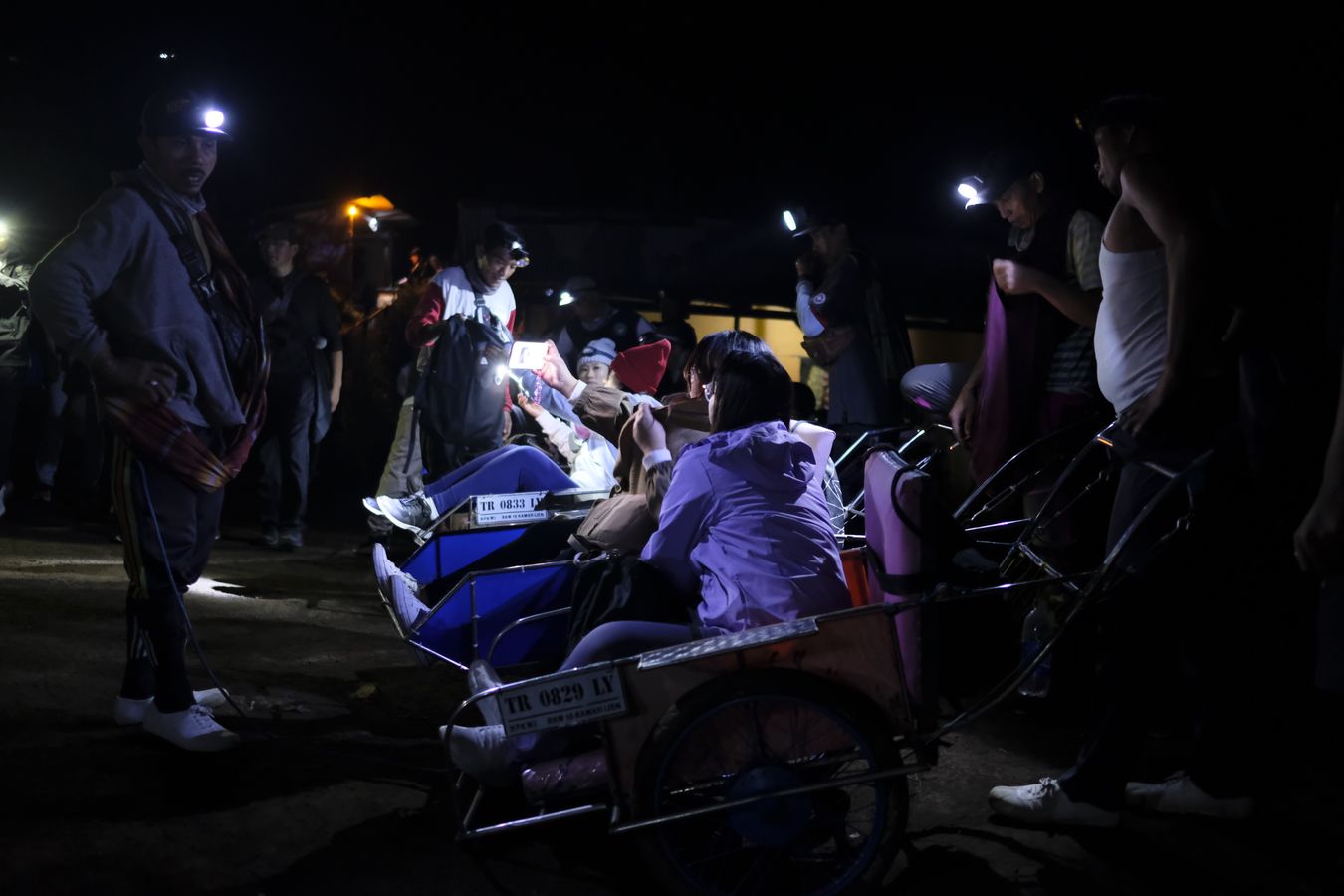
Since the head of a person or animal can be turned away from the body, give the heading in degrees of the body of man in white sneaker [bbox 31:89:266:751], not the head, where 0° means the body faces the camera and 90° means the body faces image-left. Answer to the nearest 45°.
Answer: approximately 315°

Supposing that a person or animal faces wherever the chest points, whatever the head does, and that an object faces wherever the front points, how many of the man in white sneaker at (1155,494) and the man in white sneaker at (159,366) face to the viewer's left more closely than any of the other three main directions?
1

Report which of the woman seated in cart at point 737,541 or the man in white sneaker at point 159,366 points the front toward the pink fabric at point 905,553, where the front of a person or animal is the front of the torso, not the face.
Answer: the man in white sneaker

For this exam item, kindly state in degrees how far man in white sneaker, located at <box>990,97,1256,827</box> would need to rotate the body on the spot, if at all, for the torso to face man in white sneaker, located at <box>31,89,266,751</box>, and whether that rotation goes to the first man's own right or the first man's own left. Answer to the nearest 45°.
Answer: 0° — they already face them

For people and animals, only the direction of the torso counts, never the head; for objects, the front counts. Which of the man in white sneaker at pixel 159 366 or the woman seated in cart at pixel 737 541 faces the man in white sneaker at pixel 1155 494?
the man in white sneaker at pixel 159 366

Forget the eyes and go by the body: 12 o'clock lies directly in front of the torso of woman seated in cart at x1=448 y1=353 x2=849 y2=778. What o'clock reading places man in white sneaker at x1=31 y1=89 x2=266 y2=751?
The man in white sneaker is roughly at 11 o'clock from the woman seated in cart.

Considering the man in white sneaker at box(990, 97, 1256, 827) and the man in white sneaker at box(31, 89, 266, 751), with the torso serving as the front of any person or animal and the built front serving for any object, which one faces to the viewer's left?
the man in white sneaker at box(990, 97, 1256, 827)

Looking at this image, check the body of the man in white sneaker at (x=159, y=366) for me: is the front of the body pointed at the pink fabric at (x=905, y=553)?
yes

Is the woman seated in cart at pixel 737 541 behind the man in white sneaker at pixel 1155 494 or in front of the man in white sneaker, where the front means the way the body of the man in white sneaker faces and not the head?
in front

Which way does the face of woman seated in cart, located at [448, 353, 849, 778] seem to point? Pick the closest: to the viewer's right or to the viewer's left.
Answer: to the viewer's left

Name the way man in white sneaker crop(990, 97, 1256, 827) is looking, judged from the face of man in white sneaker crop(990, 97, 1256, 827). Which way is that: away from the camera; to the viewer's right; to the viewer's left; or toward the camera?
to the viewer's left

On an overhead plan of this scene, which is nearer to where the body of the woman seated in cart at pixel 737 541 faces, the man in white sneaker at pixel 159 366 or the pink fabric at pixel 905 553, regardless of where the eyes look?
the man in white sneaker

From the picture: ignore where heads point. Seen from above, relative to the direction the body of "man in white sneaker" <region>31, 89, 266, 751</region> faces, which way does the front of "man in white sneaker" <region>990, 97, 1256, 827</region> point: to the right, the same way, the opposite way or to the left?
the opposite way

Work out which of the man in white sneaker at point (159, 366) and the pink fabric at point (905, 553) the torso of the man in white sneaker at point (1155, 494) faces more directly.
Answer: the man in white sneaker

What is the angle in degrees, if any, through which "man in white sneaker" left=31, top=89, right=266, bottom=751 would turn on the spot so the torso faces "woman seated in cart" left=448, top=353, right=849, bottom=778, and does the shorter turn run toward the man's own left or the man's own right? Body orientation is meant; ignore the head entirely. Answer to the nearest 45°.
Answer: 0° — they already face them

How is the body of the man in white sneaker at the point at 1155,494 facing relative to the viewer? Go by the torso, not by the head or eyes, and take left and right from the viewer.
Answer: facing to the left of the viewer
